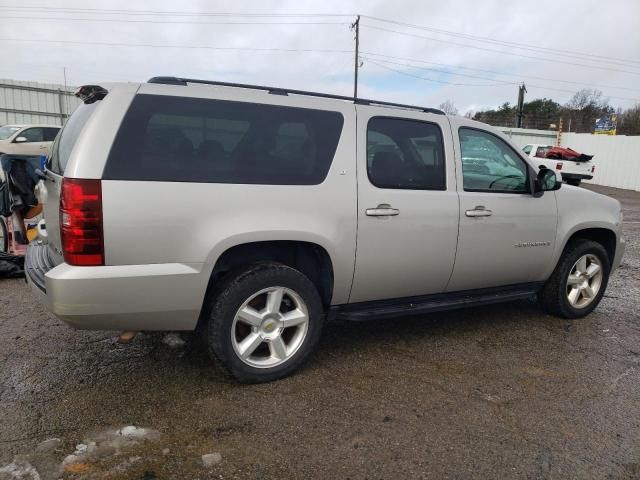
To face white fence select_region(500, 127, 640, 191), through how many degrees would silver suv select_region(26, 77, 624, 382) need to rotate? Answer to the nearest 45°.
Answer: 0° — it already faces it

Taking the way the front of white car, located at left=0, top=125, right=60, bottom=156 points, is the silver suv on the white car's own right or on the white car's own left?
on the white car's own left

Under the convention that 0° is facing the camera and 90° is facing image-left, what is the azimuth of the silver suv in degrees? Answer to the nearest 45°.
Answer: approximately 225°

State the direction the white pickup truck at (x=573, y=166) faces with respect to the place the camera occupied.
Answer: facing away from the viewer and to the left of the viewer

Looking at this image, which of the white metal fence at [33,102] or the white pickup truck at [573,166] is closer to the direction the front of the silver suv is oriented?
the white pickup truck
